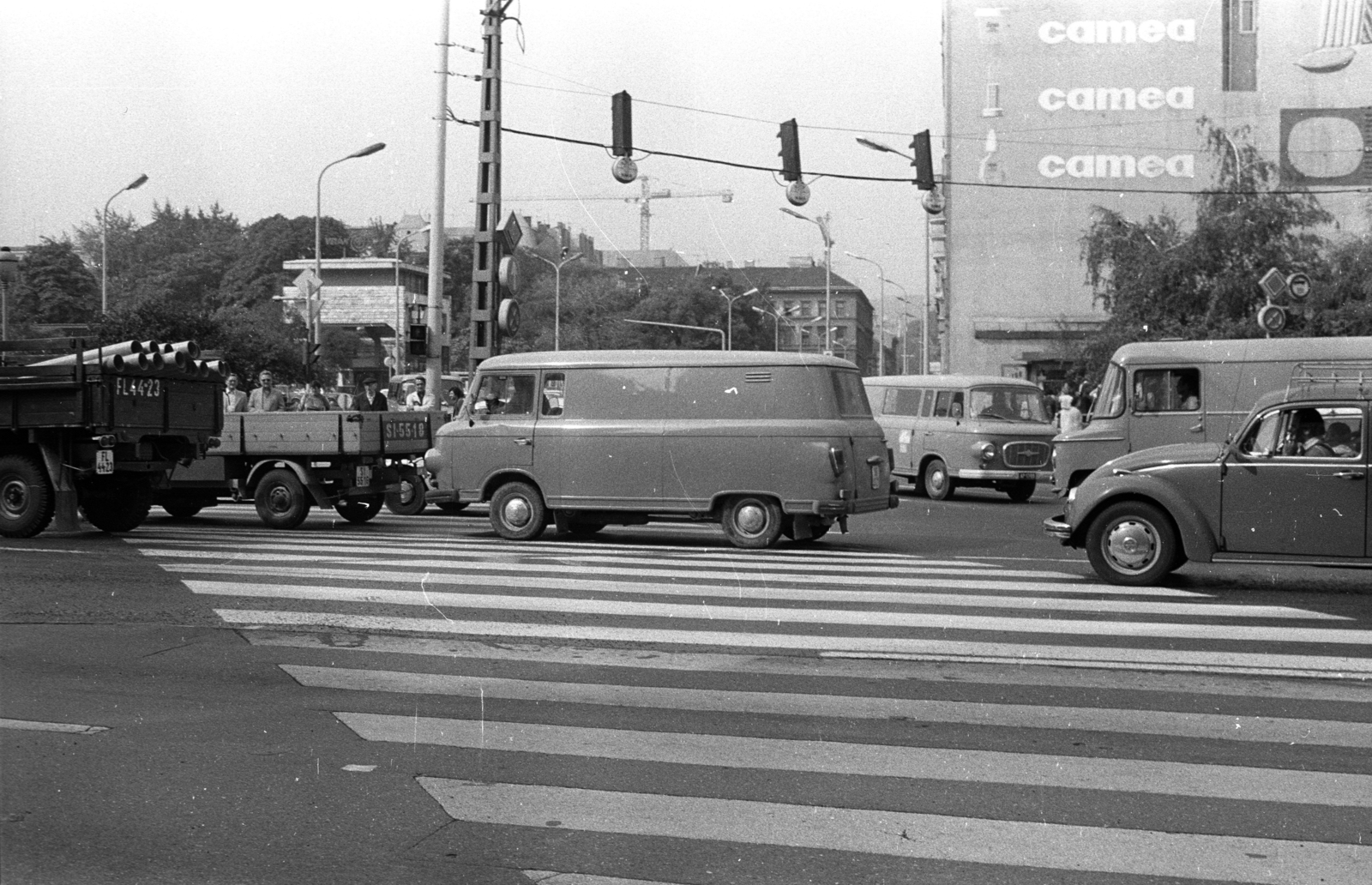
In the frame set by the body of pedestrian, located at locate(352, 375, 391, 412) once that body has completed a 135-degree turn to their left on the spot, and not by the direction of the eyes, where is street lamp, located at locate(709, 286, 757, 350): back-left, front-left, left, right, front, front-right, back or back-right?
front

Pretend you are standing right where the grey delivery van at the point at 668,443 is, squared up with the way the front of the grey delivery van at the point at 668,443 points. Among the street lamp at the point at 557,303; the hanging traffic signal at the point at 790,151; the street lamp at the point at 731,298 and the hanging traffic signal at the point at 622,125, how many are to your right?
4

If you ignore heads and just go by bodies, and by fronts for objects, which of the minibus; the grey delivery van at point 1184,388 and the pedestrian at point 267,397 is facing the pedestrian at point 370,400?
the grey delivery van

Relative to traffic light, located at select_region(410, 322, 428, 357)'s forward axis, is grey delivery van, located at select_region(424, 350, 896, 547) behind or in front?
in front

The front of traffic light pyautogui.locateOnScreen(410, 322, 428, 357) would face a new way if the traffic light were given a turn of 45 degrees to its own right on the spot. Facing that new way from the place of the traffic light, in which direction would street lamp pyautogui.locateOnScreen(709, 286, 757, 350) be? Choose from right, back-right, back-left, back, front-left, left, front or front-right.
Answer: back

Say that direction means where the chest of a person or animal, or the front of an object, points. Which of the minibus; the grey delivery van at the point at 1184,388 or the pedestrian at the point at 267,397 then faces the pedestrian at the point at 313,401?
the grey delivery van

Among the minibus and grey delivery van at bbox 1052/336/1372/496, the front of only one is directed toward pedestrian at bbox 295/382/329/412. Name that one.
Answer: the grey delivery van

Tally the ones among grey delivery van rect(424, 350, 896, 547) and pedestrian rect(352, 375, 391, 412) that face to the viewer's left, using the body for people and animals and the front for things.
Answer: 1

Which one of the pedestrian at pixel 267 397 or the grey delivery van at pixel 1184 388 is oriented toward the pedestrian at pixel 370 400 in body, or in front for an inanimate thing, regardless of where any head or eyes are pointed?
the grey delivery van

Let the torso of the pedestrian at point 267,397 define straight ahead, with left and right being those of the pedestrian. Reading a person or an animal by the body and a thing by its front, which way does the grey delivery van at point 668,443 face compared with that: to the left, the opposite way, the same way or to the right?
to the right

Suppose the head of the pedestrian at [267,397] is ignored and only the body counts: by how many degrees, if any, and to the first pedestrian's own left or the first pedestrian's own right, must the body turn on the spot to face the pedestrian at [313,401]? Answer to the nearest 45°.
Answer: approximately 135° to the first pedestrian's own left

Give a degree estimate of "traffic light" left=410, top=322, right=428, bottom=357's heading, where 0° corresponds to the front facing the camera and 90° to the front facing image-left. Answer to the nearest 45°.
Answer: approximately 0°

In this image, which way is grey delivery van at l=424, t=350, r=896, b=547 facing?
to the viewer's left
